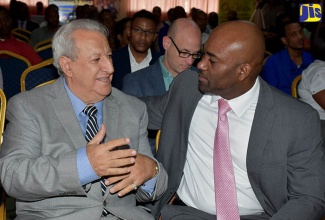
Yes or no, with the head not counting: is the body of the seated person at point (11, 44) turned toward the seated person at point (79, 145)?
yes

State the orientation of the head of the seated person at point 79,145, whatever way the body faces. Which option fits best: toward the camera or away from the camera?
toward the camera

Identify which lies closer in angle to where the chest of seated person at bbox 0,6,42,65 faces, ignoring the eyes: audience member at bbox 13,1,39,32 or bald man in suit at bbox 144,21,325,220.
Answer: the bald man in suit

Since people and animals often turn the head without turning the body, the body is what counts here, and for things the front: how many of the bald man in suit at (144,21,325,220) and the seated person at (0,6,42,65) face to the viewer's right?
0

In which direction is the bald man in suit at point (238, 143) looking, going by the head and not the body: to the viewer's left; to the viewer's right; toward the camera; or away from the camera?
to the viewer's left

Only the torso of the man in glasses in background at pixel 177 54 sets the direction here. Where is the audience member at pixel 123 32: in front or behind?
behind

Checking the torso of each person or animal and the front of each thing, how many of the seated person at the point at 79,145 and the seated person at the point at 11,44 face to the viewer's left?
0

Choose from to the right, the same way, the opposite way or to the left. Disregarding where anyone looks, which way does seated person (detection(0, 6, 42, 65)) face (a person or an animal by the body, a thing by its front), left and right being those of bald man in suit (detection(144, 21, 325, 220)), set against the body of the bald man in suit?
to the left

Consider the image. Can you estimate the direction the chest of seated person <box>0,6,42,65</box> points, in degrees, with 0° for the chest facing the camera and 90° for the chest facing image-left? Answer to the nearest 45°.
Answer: approximately 0°

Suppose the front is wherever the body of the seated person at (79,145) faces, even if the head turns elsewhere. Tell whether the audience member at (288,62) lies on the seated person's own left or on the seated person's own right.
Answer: on the seated person's own left

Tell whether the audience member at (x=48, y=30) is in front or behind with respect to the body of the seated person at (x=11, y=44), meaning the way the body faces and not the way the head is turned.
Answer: behind

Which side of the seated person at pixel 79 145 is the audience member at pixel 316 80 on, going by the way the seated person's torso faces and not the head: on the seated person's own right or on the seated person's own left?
on the seated person's own left

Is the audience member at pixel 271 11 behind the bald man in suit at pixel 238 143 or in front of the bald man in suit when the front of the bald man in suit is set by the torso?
behind

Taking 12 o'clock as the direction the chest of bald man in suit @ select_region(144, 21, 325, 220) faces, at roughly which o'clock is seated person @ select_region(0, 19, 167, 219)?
The seated person is roughly at 1 o'clock from the bald man in suit.

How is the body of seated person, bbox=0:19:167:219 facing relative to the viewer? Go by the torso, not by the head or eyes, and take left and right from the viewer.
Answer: facing the viewer and to the right of the viewer

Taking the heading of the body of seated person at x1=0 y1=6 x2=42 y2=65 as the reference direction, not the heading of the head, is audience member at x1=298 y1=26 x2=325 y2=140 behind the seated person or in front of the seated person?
in front
